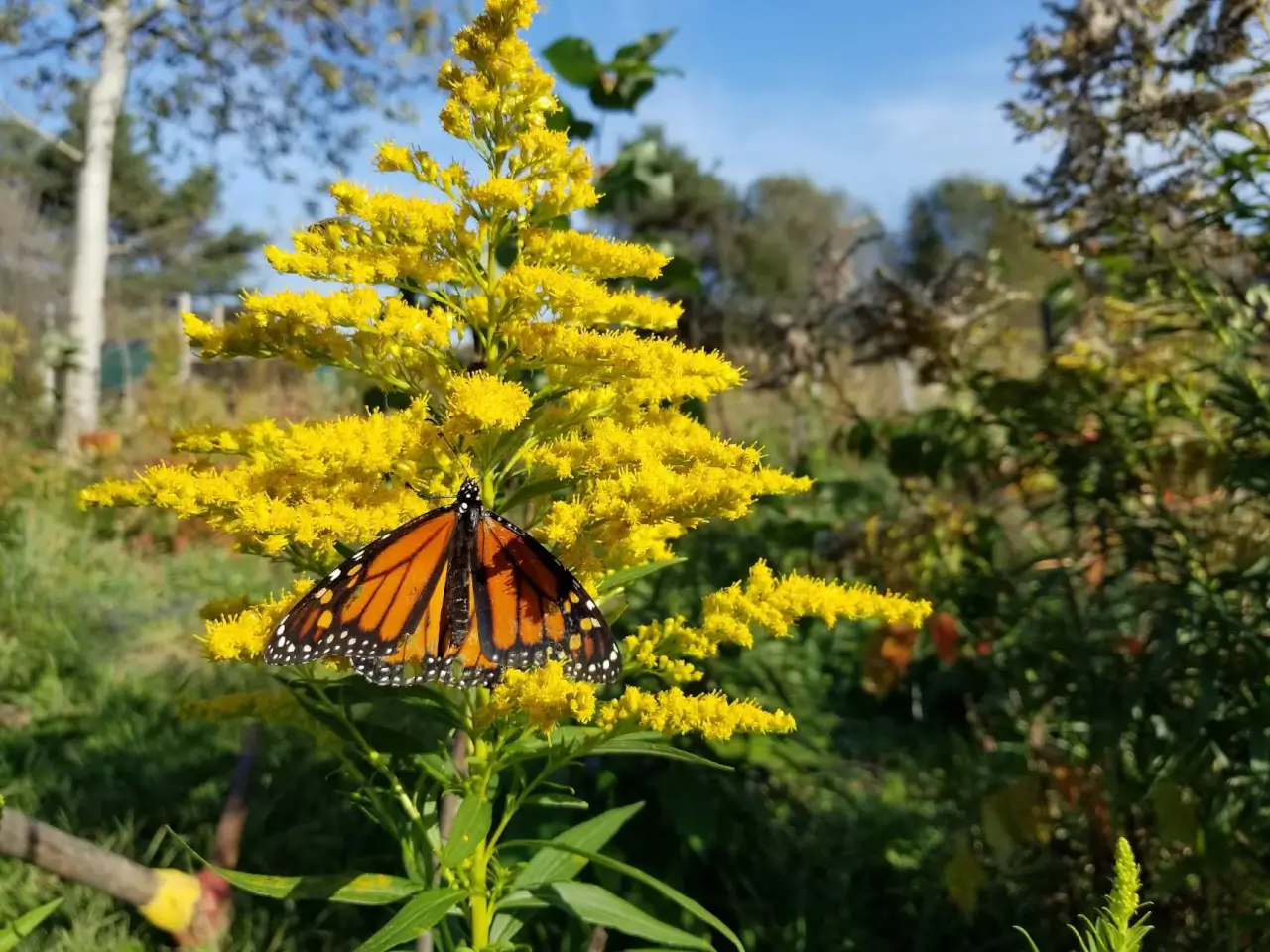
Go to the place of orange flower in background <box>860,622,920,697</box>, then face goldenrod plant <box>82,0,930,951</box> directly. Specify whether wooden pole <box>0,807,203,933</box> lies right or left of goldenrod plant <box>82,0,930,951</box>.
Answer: right

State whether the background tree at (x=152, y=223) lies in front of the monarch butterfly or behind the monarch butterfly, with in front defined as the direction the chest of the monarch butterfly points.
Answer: in front

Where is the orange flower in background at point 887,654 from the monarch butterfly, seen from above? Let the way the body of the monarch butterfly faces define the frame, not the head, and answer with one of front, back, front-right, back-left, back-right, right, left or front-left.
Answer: front-right

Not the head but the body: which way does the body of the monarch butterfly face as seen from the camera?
away from the camera
